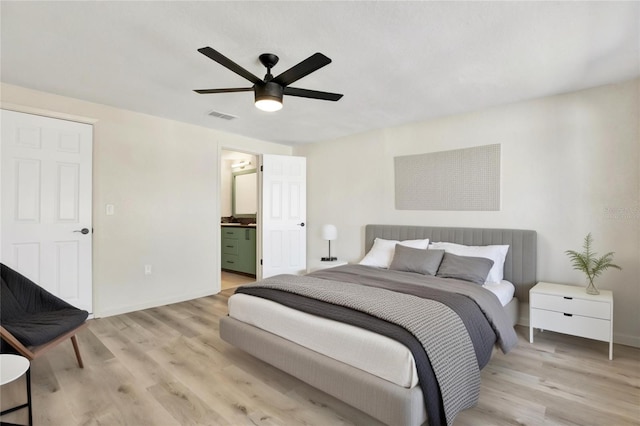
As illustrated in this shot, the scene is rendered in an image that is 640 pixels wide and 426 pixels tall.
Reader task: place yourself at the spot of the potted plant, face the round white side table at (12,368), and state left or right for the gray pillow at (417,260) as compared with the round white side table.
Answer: right

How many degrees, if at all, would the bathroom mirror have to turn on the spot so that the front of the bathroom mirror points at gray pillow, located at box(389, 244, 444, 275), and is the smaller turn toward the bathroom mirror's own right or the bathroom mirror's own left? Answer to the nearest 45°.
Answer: approximately 90° to the bathroom mirror's own left

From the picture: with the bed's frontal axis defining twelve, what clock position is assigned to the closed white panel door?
The closed white panel door is roughly at 2 o'clock from the bed.

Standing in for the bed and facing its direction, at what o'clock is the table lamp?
The table lamp is roughly at 4 o'clock from the bed.

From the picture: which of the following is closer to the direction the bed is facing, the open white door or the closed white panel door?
the closed white panel door

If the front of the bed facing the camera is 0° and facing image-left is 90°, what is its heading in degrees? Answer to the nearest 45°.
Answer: approximately 45°

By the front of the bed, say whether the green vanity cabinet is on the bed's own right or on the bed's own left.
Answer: on the bed's own right
